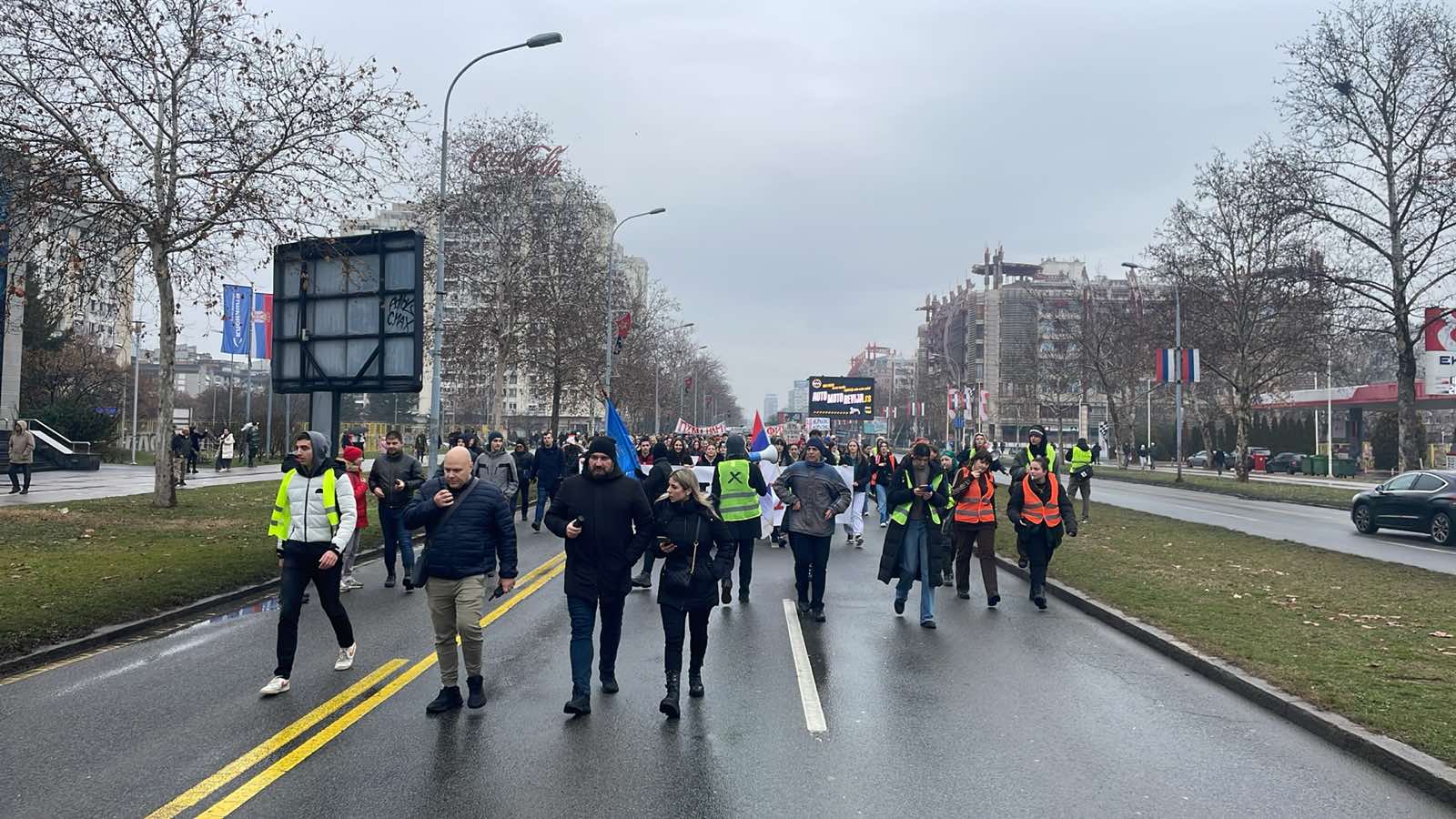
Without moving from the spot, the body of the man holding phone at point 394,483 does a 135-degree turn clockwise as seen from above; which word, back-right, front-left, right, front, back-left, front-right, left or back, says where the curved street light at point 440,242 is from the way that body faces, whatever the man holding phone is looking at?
front-right

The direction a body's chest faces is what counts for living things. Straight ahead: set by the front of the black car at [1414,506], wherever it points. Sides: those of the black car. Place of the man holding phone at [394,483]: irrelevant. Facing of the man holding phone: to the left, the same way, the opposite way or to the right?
the opposite way

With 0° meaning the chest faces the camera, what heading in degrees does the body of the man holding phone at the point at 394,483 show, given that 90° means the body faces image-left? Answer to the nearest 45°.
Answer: approximately 0°

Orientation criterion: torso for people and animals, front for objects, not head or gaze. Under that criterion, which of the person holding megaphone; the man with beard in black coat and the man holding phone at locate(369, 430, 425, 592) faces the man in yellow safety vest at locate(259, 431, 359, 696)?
the man holding phone

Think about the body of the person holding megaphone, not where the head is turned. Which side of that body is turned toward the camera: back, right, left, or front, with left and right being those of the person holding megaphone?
back

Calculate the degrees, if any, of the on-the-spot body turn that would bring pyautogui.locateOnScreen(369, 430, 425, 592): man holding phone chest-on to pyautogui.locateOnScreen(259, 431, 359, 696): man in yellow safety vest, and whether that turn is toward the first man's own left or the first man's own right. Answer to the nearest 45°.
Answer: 0° — they already face them

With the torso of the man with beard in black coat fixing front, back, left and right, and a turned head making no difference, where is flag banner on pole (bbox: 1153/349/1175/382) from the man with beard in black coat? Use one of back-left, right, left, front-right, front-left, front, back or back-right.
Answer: back-left

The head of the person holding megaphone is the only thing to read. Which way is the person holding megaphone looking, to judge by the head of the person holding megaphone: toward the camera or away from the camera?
away from the camera

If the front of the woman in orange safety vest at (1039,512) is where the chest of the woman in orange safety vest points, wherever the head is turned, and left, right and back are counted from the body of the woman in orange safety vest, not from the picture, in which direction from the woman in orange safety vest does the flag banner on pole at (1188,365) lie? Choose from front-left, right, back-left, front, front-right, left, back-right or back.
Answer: back

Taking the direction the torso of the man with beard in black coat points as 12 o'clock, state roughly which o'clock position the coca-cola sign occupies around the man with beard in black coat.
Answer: The coca-cola sign is roughly at 6 o'clock from the man with beard in black coat.

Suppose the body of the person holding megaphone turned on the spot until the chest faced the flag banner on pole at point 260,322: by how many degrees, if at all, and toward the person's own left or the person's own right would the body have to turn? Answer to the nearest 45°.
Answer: approximately 45° to the person's own left
